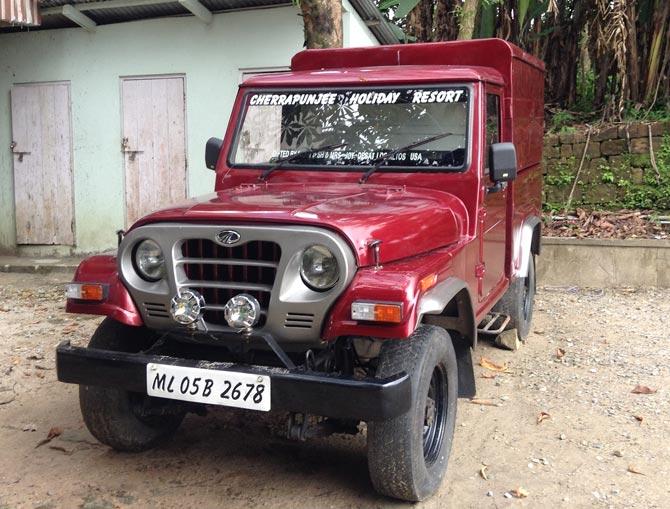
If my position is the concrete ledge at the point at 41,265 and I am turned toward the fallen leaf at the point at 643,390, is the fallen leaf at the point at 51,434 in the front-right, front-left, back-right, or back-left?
front-right

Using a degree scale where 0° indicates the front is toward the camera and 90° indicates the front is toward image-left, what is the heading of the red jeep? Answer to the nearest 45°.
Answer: approximately 45°

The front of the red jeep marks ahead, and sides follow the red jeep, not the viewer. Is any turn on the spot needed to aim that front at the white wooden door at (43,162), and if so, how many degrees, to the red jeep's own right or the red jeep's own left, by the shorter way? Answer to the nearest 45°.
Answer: approximately 90° to the red jeep's own right

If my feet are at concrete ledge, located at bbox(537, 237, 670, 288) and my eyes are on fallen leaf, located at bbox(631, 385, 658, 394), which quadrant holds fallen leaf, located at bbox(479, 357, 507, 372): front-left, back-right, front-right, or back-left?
front-right

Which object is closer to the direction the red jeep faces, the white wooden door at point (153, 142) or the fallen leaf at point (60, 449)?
the fallen leaf

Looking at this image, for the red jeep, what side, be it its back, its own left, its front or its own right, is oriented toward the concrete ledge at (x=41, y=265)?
right

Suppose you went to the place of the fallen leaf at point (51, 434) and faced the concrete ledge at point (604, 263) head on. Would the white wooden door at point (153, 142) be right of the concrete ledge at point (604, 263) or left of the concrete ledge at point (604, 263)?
left

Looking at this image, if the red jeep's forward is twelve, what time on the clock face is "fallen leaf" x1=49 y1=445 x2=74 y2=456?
The fallen leaf is roughly at 2 o'clock from the red jeep.

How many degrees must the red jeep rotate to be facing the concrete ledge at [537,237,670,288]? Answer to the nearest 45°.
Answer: approximately 180°

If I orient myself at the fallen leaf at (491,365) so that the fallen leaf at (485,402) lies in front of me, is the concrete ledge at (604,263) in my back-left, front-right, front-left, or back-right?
back-left

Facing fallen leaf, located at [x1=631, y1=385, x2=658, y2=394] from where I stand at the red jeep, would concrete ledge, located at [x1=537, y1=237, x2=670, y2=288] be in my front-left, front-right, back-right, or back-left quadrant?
front-left
